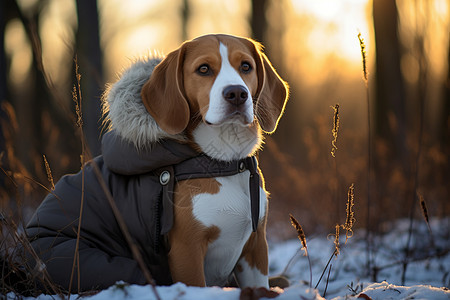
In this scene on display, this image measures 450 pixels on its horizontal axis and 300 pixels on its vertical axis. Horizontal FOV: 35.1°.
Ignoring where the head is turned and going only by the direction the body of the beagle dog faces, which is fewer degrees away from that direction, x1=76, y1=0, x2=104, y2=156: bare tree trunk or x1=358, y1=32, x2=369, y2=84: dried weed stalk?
the dried weed stalk

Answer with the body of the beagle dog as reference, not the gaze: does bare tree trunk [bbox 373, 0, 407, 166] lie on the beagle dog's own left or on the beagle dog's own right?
on the beagle dog's own left

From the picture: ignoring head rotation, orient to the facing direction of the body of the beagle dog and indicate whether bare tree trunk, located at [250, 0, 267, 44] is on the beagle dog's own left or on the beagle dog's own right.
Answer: on the beagle dog's own left

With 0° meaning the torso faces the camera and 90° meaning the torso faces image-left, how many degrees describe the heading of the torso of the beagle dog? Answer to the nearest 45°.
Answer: approximately 315°

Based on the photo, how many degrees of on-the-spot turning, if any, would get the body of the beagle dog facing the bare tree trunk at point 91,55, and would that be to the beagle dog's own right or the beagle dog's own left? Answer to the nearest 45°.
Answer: approximately 135° to the beagle dog's own left
